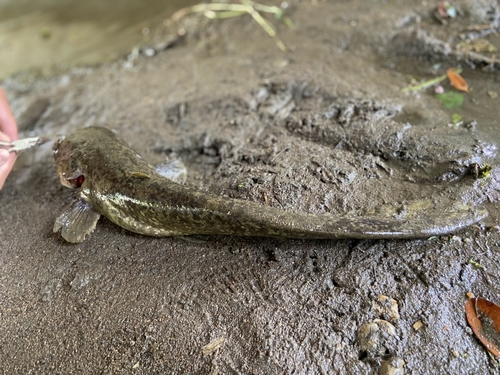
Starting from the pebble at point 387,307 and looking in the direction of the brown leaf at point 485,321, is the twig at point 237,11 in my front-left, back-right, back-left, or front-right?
back-left

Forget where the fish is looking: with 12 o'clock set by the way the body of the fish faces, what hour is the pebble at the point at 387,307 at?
The pebble is roughly at 7 o'clock from the fish.

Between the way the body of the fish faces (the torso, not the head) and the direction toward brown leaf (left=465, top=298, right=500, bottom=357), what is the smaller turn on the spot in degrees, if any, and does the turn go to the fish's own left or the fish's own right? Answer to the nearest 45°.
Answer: approximately 135° to the fish's own left

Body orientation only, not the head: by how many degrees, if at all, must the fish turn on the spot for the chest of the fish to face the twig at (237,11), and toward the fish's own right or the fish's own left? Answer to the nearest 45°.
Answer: approximately 90° to the fish's own right

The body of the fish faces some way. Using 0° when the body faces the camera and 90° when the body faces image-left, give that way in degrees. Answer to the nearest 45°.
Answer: approximately 90°
